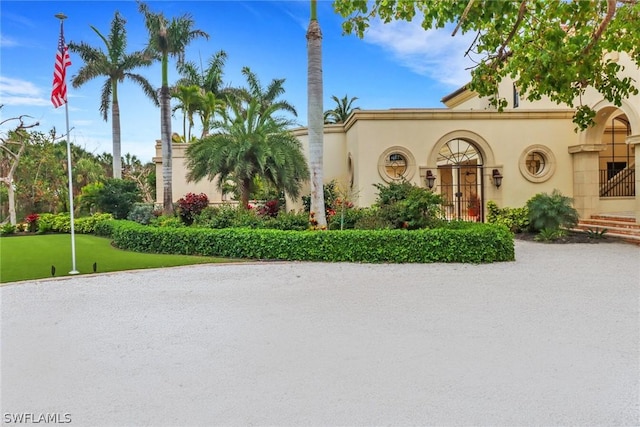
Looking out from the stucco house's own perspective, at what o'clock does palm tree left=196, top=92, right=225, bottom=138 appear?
The palm tree is roughly at 4 o'clock from the stucco house.

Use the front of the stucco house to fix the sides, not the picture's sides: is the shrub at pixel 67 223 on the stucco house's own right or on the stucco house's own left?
on the stucco house's own right

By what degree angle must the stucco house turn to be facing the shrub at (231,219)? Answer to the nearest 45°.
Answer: approximately 45° to its right

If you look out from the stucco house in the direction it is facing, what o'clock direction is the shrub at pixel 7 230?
The shrub is roughly at 3 o'clock from the stucco house.

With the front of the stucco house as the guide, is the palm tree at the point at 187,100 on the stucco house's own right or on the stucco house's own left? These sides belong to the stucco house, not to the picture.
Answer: on the stucco house's own right

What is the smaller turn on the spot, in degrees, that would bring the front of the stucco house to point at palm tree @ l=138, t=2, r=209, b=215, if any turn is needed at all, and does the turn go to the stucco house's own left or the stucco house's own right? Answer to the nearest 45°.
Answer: approximately 90° to the stucco house's own right

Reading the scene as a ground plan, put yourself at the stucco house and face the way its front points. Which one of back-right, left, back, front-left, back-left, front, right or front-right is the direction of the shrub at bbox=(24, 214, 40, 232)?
right

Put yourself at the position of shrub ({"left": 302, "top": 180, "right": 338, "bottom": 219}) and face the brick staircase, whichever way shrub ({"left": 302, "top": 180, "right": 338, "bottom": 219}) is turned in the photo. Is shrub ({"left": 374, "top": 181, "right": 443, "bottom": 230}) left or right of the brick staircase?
right

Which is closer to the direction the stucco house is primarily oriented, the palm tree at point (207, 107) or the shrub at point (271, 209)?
the shrub

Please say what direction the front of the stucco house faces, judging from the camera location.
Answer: facing the viewer

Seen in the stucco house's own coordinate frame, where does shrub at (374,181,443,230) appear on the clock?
The shrub is roughly at 1 o'clock from the stucco house.
